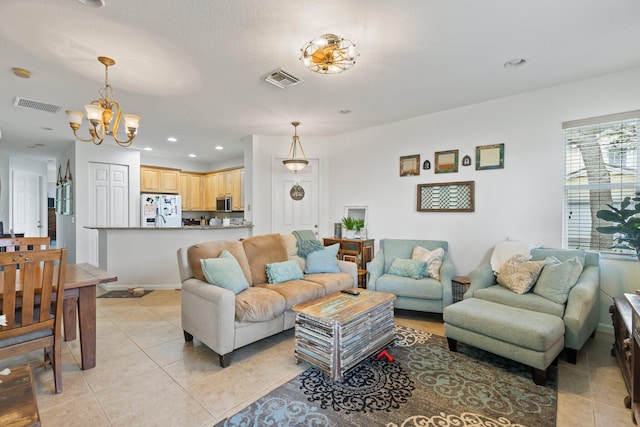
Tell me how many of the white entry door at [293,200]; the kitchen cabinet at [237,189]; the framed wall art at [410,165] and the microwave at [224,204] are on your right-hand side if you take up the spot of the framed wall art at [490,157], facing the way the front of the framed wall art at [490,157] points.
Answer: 4

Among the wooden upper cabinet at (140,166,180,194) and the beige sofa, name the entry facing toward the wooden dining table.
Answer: the wooden upper cabinet

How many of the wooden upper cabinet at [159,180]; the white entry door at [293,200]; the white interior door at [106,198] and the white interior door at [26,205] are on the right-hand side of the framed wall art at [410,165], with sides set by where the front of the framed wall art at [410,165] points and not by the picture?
4

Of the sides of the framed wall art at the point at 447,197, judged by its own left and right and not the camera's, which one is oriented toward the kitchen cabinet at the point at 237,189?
right

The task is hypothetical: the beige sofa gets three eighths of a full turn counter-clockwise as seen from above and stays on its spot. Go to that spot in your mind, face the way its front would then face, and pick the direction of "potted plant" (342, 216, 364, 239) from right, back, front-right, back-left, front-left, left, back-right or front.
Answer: front-right

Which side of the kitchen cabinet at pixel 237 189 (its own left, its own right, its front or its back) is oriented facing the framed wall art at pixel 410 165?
left

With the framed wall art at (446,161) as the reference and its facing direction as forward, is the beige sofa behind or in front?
in front

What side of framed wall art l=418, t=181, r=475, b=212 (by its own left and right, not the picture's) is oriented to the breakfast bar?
right

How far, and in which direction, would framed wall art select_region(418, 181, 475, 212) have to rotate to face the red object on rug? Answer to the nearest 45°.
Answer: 0° — it already faces it
